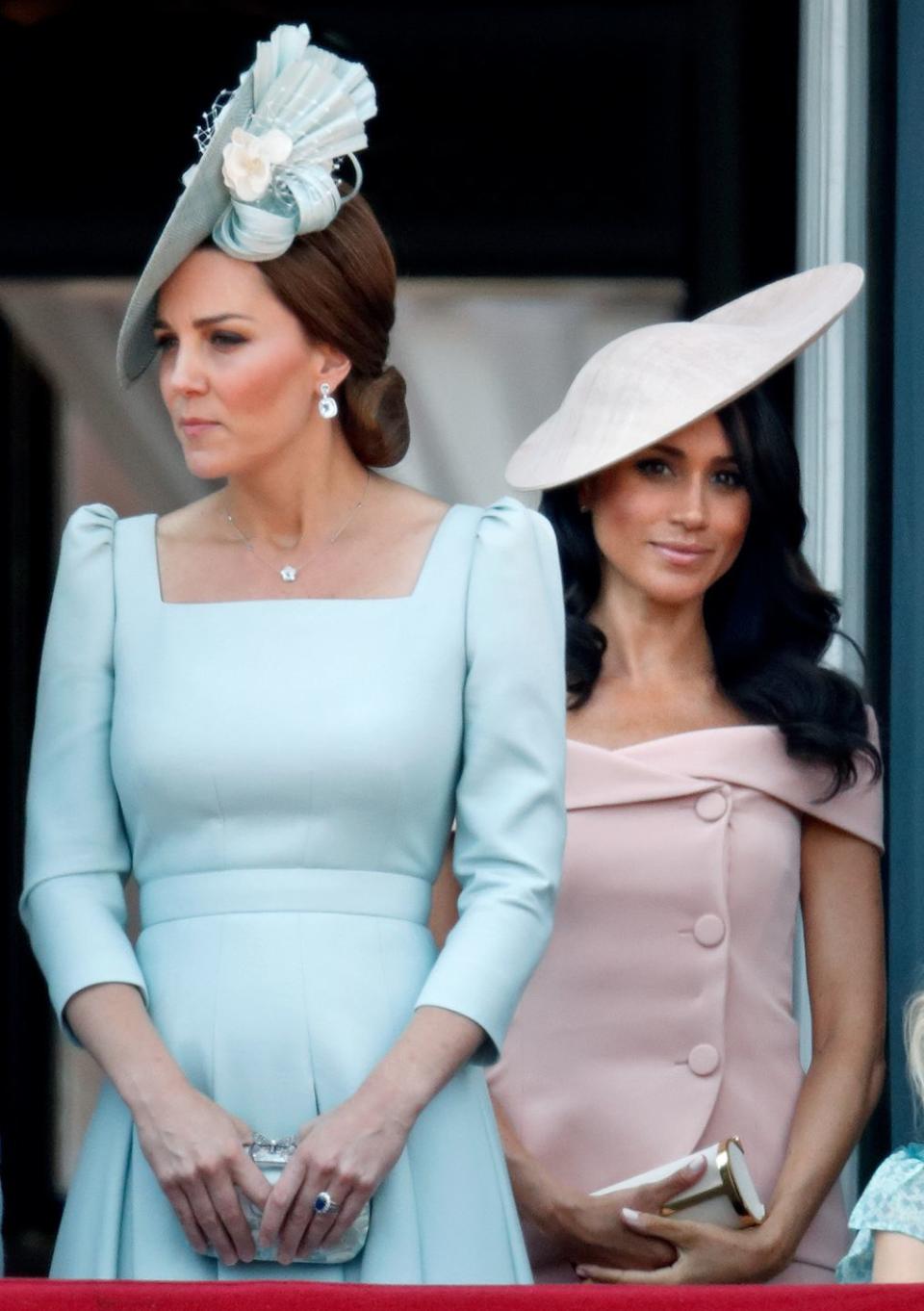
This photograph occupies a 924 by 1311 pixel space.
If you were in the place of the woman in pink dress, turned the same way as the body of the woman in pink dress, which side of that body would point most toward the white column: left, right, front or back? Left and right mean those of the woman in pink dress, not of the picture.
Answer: back

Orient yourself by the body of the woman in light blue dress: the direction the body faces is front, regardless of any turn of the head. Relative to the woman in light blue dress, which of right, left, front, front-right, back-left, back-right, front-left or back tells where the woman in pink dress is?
back-left

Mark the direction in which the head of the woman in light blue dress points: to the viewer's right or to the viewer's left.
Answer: to the viewer's left

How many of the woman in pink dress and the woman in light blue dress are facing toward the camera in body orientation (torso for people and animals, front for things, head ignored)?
2

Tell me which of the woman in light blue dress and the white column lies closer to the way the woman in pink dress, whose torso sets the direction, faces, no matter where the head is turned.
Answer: the woman in light blue dress

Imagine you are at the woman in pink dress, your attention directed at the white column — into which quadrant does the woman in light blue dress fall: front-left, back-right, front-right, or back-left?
back-left

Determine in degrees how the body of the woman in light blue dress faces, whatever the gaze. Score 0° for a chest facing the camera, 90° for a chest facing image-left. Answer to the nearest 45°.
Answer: approximately 0°

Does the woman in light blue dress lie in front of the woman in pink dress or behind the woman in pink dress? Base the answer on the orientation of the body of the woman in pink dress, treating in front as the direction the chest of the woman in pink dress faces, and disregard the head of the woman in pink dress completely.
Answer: in front

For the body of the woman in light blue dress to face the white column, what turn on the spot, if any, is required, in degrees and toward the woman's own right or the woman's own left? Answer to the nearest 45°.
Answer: approximately 135° to the woman's own left
